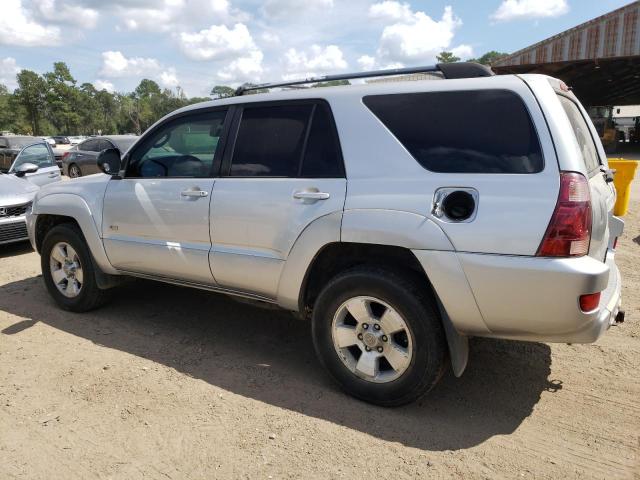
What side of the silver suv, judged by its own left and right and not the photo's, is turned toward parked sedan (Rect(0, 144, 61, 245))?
front

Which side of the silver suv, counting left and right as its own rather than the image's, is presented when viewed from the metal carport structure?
right

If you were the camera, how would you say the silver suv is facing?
facing away from the viewer and to the left of the viewer

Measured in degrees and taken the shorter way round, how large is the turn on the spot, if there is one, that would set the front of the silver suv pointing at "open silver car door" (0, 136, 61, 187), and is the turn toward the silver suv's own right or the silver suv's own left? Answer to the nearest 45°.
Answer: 0° — it already faces it
